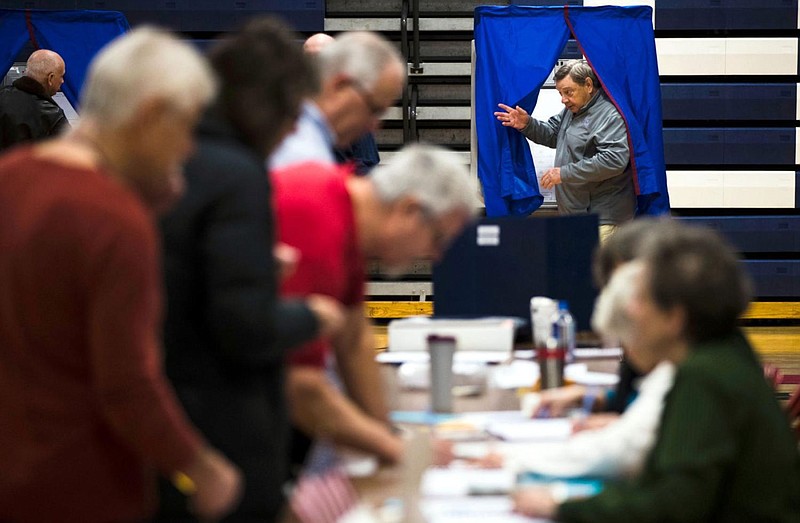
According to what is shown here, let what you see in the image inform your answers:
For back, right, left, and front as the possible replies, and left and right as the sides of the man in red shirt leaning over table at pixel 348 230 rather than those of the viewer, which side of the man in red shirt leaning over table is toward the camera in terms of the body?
right

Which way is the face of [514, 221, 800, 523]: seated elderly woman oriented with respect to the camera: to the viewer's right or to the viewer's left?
to the viewer's left

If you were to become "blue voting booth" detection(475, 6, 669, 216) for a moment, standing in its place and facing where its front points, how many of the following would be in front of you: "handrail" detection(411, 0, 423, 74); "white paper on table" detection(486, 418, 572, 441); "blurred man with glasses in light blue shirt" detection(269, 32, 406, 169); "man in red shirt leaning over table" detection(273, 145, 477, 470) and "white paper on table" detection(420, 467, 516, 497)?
4

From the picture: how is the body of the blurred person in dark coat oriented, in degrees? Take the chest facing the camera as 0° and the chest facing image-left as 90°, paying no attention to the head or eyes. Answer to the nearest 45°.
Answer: approximately 270°

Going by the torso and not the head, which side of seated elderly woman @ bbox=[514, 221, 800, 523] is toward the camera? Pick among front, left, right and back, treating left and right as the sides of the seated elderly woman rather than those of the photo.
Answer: left

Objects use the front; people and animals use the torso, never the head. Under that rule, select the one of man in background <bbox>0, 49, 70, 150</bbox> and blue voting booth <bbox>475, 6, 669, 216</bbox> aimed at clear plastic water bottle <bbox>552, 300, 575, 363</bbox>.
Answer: the blue voting booth

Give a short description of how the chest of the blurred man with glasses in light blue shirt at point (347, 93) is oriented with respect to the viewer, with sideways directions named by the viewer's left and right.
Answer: facing to the right of the viewer

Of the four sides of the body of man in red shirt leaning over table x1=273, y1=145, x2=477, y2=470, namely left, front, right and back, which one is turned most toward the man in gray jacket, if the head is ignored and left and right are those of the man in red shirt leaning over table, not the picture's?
left

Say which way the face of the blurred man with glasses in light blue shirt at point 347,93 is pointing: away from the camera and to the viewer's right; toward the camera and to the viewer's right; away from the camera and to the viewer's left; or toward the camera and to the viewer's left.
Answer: toward the camera and to the viewer's right
